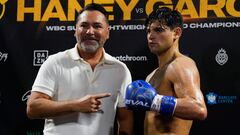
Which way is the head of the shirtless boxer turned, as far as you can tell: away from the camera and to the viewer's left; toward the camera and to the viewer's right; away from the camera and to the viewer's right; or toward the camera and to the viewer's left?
toward the camera and to the viewer's left

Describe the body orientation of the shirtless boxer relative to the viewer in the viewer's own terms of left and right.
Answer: facing the viewer and to the left of the viewer
